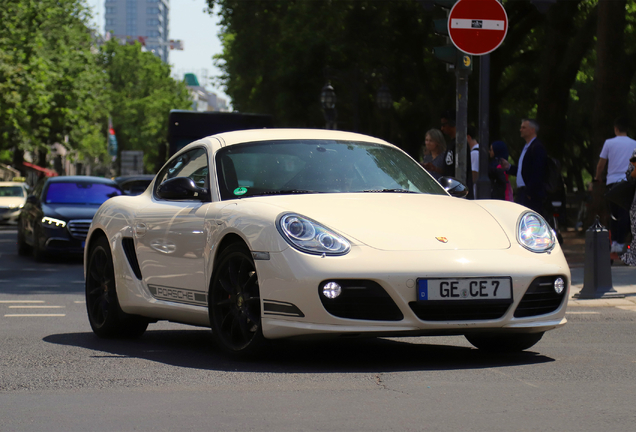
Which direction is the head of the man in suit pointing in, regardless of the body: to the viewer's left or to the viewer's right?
to the viewer's left

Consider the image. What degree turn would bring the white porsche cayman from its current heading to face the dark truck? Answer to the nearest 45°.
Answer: approximately 135° to its left
